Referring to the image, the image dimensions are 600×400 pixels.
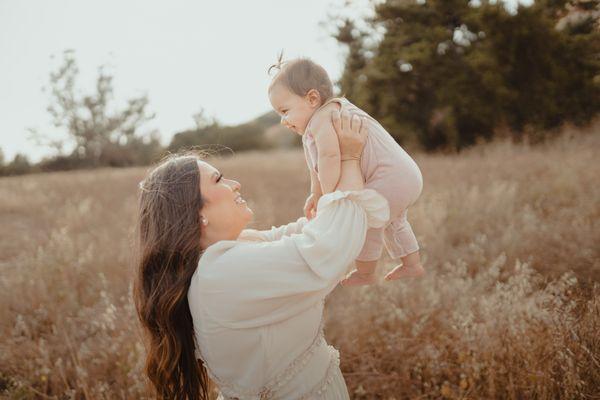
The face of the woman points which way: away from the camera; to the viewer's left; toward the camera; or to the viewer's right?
to the viewer's right

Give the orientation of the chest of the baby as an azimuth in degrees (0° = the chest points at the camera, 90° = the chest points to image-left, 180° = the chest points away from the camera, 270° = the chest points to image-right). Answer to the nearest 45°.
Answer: approximately 90°

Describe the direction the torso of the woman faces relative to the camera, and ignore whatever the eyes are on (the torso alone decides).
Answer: to the viewer's right
